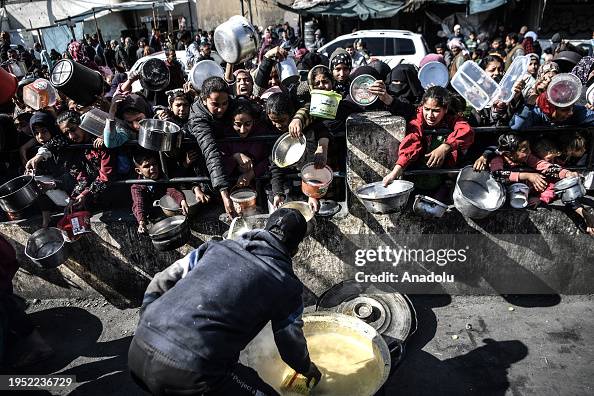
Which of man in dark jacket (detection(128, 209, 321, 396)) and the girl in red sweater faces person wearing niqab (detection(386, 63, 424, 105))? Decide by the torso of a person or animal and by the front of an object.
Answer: the man in dark jacket

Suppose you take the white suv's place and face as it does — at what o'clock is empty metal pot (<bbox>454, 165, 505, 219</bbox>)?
The empty metal pot is roughly at 9 o'clock from the white suv.

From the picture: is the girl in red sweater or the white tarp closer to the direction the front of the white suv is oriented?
the white tarp

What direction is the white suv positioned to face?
to the viewer's left

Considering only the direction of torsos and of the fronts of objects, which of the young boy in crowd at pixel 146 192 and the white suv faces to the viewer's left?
the white suv

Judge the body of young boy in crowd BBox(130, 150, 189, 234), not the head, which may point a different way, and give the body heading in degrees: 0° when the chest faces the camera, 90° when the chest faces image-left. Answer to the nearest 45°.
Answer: approximately 315°

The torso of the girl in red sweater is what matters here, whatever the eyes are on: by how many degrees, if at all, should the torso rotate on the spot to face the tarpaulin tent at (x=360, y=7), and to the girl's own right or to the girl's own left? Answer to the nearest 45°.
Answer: approximately 135° to the girl's own right
